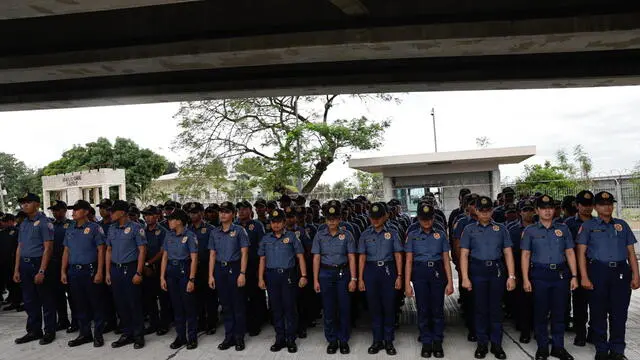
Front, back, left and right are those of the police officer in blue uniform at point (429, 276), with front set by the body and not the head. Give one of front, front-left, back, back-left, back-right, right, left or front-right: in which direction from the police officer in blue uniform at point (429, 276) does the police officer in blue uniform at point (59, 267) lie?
right

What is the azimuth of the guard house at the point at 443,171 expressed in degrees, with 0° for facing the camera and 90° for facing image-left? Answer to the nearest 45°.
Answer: approximately 0°

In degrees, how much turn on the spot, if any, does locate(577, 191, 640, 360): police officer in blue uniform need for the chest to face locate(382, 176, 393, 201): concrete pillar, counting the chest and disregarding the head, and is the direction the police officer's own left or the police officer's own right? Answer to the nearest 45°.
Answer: approximately 135° to the police officer's own right

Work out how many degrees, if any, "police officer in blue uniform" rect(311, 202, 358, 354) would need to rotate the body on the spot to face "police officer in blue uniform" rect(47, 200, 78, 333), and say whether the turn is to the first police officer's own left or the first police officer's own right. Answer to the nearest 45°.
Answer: approximately 90° to the first police officer's own right

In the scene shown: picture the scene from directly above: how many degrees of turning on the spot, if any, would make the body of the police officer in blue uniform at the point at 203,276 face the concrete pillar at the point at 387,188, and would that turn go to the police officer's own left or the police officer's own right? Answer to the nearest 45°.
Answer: approximately 180°

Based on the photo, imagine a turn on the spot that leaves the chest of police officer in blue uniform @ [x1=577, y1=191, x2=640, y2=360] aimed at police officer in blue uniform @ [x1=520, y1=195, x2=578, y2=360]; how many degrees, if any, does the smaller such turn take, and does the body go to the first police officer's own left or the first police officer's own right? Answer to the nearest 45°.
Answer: approximately 45° to the first police officer's own right

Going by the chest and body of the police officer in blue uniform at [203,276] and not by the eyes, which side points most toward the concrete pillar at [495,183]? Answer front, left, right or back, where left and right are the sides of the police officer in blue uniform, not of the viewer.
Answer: back
